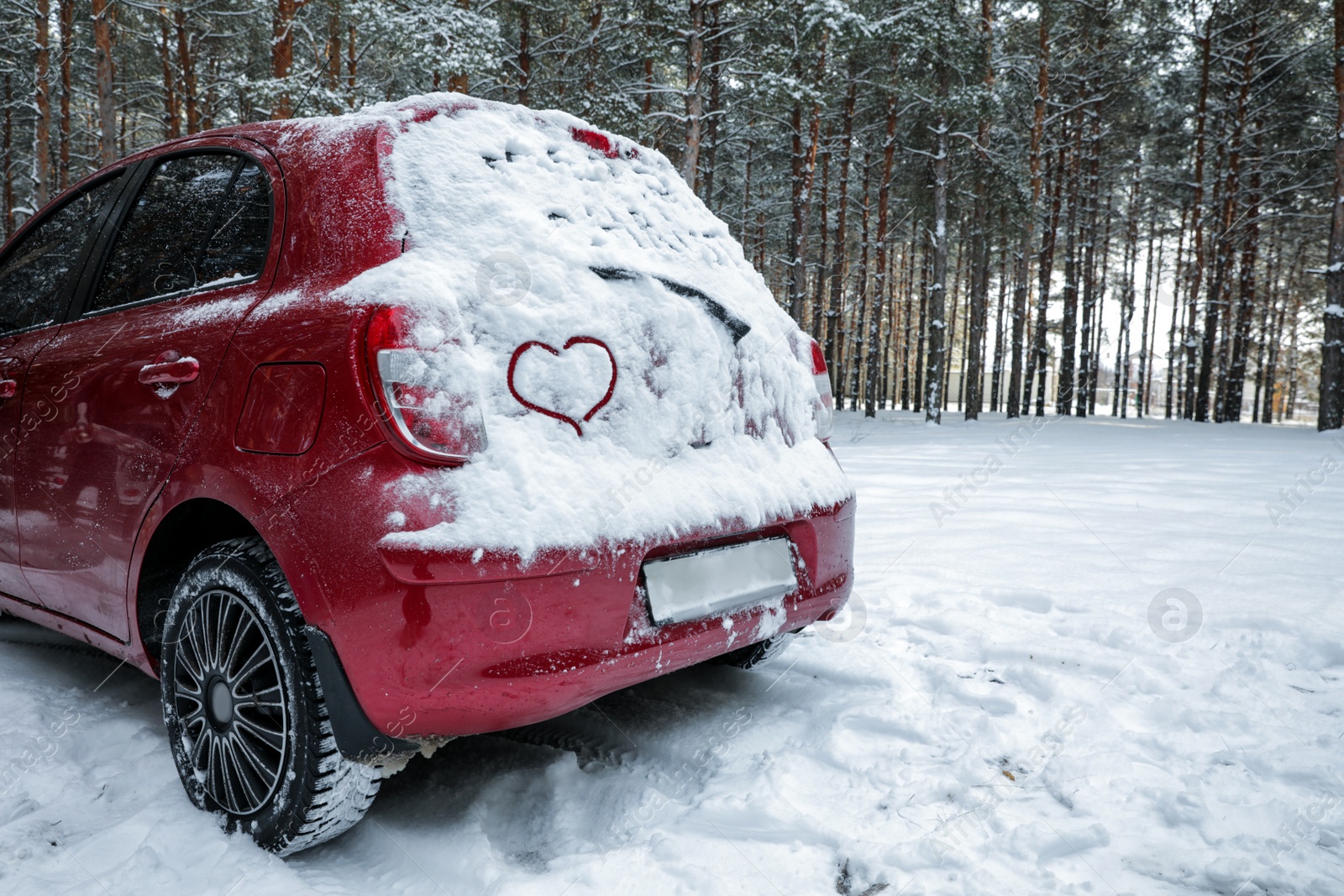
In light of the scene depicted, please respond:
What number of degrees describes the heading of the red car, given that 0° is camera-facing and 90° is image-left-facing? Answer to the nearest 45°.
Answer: approximately 135°

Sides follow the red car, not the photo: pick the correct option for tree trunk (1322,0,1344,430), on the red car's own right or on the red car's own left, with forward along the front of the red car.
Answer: on the red car's own right
